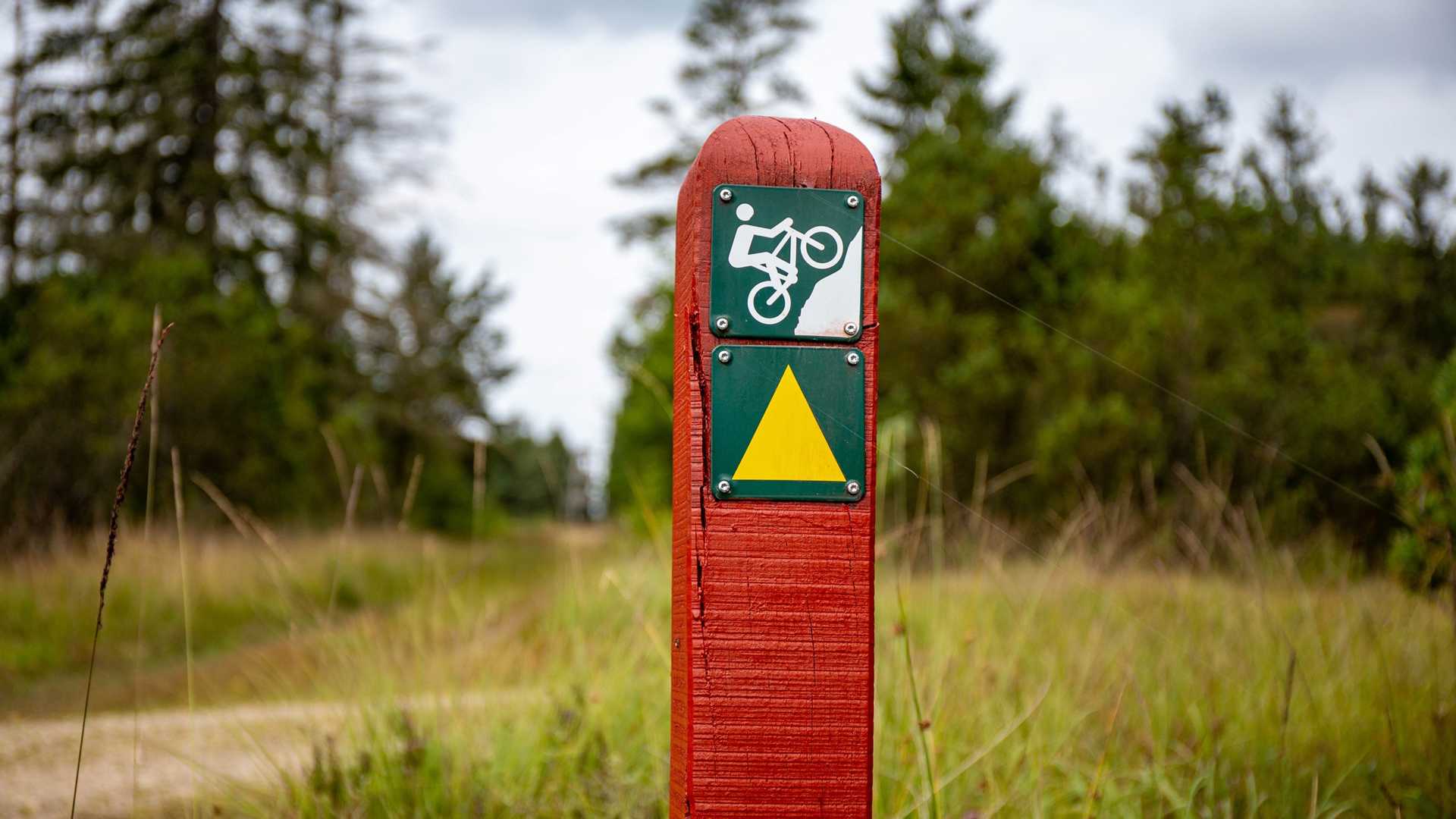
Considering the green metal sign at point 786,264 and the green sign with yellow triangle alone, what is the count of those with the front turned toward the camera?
2

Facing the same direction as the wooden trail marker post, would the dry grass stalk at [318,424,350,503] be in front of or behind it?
behind

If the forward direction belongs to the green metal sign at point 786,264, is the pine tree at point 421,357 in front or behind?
behind

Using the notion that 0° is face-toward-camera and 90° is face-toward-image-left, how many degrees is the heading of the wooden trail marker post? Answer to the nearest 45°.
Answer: approximately 0°

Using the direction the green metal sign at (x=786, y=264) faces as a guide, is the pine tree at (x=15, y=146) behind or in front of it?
behind

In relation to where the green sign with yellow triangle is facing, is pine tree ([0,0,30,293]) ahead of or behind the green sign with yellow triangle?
behind

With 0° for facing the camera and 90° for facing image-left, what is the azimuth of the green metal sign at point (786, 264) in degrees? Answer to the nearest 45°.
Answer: approximately 0°
